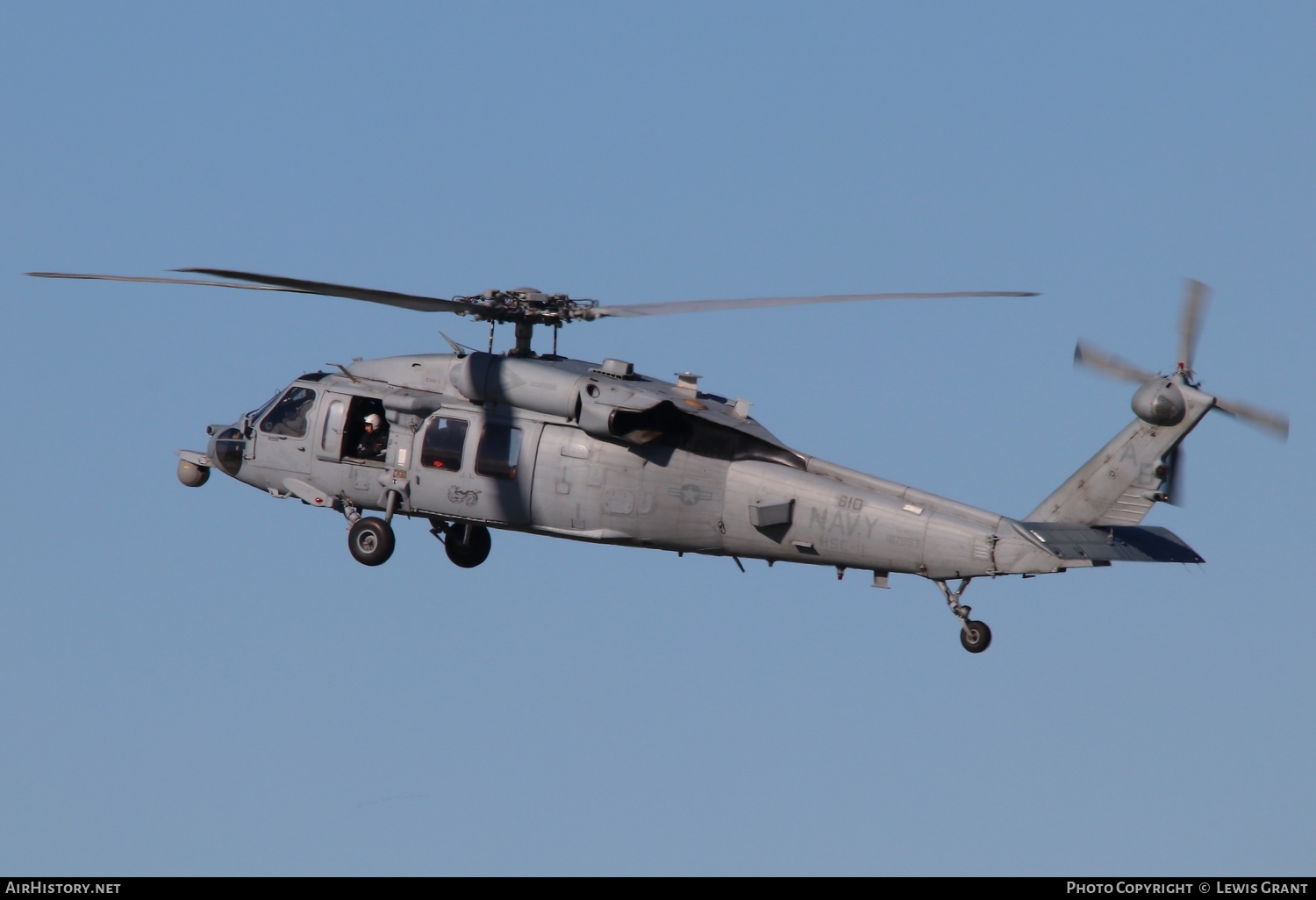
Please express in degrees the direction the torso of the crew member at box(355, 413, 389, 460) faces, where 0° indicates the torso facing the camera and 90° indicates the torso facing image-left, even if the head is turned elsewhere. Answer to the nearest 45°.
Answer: approximately 45°
